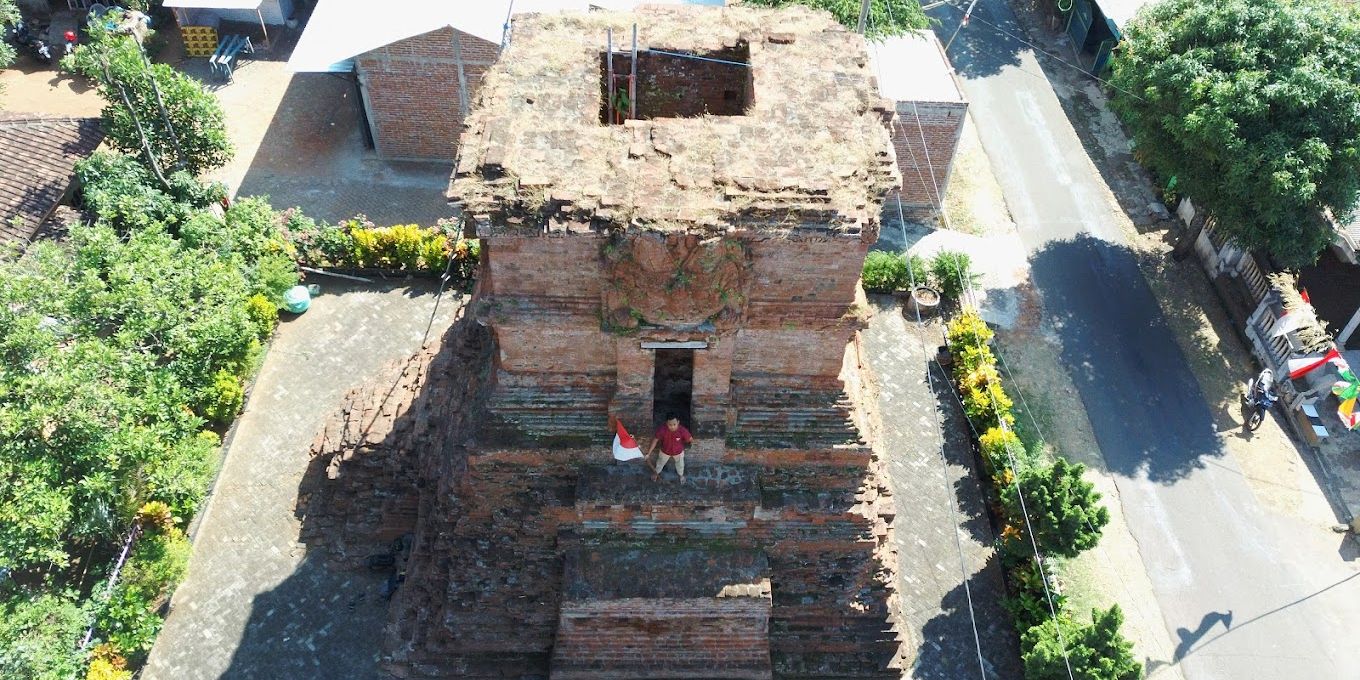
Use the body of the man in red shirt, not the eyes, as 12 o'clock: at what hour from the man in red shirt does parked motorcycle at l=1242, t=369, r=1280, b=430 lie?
The parked motorcycle is roughly at 8 o'clock from the man in red shirt.

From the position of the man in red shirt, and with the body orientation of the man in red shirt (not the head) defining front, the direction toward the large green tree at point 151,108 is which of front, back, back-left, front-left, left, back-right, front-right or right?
back-right

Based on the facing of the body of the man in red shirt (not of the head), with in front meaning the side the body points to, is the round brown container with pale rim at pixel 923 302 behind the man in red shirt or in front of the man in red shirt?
behind

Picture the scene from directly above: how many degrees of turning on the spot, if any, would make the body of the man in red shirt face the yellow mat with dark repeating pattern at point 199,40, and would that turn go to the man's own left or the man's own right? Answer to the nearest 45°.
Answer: approximately 135° to the man's own right

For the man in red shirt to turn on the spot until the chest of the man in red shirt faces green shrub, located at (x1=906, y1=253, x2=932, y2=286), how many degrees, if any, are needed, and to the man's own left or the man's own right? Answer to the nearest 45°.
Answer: approximately 135° to the man's own left

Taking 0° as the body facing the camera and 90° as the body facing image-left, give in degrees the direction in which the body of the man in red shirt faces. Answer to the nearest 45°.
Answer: approximately 0°

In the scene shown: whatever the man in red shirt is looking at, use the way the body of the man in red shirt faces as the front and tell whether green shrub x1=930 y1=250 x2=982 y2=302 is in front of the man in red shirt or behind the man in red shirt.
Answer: behind

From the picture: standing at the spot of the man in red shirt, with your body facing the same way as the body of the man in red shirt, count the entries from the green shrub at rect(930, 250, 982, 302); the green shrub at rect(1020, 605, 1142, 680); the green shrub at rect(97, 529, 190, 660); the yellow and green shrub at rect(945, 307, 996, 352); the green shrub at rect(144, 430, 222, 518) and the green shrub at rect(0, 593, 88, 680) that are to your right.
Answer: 3

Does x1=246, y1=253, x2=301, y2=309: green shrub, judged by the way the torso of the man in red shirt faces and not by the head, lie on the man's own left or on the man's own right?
on the man's own right

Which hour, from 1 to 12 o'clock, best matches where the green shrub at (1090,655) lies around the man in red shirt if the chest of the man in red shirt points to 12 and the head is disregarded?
The green shrub is roughly at 9 o'clock from the man in red shirt.

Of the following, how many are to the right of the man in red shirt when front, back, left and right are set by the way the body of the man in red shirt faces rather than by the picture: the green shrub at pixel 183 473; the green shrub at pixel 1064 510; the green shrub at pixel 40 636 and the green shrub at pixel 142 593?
3

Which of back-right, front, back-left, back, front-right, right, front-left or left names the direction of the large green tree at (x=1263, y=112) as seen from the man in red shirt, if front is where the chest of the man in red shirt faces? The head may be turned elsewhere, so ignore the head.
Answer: back-left
